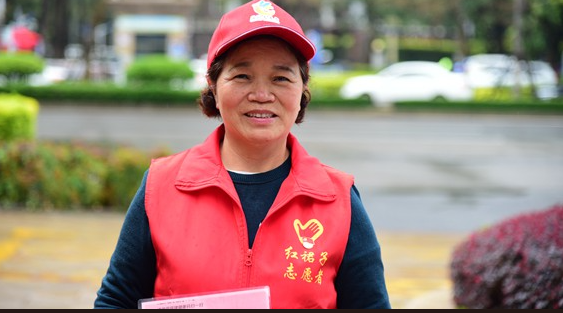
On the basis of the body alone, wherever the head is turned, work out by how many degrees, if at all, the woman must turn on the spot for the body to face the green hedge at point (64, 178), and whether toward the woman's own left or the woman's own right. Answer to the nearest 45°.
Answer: approximately 180°

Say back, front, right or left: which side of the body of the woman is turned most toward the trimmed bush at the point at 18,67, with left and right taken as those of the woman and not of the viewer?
back

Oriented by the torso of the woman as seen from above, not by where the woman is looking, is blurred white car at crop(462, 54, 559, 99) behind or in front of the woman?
behind

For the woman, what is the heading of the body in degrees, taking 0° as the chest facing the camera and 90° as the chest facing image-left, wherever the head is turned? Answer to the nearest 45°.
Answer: approximately 0°

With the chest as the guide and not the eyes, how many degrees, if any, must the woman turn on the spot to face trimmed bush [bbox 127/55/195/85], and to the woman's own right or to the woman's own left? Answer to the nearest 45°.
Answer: approximately 180°

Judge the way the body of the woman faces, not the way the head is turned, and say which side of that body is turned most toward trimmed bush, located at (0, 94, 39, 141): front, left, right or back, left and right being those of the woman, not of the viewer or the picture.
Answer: back
